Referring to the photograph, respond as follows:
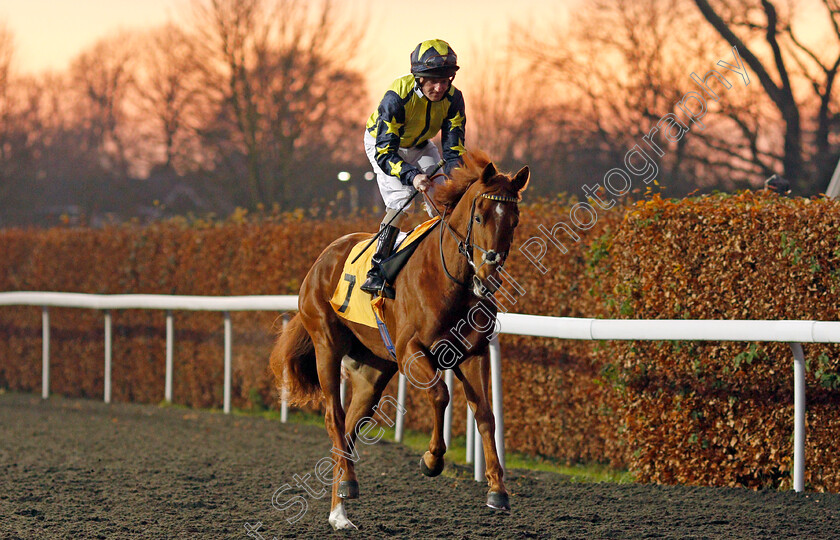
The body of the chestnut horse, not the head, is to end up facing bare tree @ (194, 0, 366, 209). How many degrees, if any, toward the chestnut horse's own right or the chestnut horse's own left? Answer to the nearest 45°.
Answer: approximately 135° to the chestnut horse's own left

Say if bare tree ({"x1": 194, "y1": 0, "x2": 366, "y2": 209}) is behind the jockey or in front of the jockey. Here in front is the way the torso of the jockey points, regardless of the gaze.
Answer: behind

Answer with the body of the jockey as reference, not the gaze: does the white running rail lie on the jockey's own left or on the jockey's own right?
on the jockey's own left

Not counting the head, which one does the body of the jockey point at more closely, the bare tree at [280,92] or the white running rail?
the white running rail

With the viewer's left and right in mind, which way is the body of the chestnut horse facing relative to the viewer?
facing the viewer and to the right of the viewer
